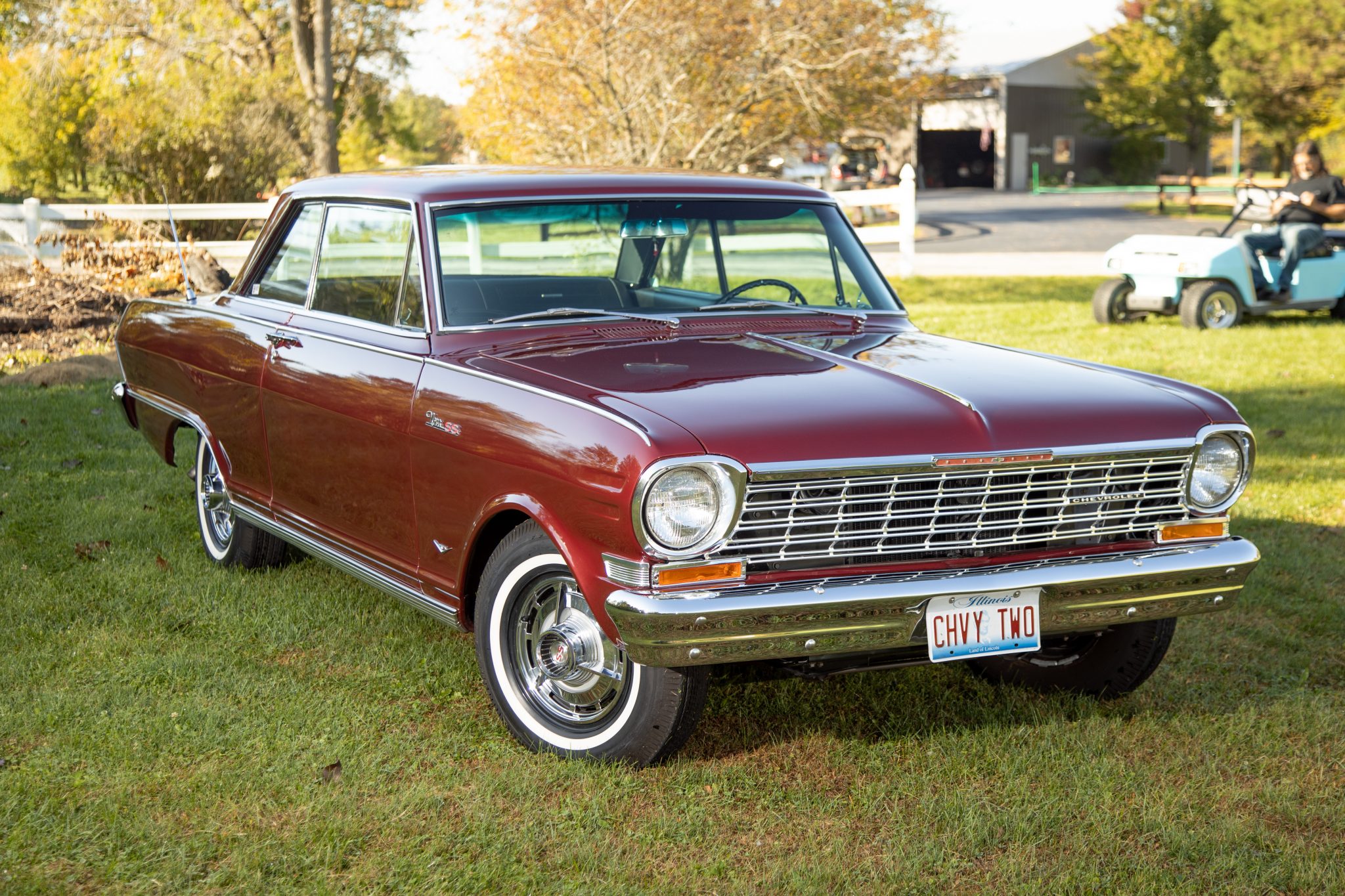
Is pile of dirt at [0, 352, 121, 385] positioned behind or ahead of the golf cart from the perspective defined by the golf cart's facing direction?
ahead

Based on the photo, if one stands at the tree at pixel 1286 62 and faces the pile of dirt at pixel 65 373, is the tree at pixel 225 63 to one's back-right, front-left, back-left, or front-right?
front-right

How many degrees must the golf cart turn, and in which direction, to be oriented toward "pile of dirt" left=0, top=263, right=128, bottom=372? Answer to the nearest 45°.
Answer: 0° — it already faces it

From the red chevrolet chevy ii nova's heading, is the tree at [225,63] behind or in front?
behind

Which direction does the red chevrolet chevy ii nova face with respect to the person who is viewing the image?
facing the viewer and to the right of the viewer

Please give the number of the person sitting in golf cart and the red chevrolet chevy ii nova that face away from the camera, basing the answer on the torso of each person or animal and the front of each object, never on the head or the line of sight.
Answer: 0

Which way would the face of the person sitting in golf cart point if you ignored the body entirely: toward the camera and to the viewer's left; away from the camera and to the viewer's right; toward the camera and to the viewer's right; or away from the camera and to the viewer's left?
toward the camera and to the viewer's left

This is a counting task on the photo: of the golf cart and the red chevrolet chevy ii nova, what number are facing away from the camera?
0

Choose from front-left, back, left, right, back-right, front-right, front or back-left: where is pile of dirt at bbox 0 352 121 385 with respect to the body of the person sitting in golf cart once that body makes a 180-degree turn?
back

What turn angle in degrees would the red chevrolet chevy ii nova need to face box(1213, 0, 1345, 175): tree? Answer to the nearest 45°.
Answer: approximately 90° to its left

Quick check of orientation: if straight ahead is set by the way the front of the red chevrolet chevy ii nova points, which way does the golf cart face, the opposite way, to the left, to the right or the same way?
to the right

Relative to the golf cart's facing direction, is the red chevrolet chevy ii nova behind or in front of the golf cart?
in front

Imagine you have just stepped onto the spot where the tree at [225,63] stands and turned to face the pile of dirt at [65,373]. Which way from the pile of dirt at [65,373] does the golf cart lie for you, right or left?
left

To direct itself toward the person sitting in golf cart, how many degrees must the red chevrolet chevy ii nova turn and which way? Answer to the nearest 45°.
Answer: approximately 90° to its left

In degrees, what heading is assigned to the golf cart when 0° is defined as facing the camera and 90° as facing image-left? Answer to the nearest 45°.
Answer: approximately 45°

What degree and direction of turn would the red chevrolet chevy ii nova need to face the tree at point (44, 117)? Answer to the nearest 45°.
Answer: approximately 180°

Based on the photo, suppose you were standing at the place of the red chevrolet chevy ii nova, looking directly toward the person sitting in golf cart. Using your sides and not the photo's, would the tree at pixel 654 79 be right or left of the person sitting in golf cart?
left
